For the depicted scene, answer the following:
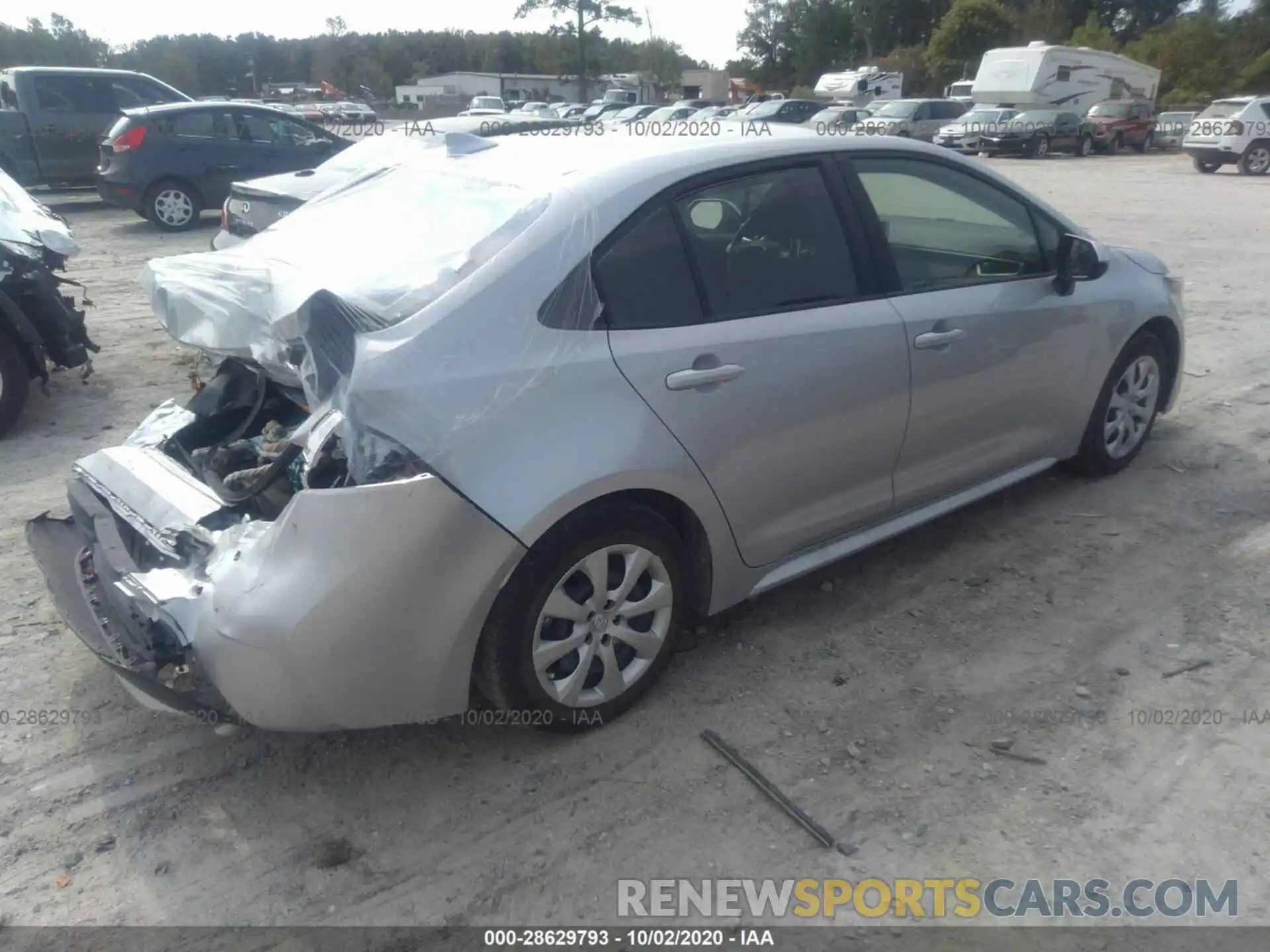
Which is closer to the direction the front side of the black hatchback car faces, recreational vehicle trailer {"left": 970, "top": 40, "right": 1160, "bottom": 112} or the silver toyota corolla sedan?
the recreational vehicle trailer

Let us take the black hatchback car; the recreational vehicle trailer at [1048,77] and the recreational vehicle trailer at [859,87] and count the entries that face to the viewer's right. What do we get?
1

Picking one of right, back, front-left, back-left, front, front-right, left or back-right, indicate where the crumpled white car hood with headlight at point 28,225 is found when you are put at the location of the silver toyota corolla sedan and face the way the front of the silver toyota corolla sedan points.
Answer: left

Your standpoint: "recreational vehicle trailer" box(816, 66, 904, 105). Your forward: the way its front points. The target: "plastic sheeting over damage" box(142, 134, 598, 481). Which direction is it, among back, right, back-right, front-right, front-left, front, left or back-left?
front-left

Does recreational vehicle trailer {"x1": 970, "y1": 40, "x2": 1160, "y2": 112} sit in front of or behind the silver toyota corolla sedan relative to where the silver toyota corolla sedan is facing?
in front

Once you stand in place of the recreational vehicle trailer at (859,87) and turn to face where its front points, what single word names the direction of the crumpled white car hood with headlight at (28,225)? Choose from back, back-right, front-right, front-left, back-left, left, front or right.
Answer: front-left

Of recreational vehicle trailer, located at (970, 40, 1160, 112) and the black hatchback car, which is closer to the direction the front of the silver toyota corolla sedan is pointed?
the recreational vehicle trailer

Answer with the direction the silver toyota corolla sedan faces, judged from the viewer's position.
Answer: facing away from the viewer and to the right of the viewer

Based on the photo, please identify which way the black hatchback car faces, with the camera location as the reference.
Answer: facing to the right of the viewer

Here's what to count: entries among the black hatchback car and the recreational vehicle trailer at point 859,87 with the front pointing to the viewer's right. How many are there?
1

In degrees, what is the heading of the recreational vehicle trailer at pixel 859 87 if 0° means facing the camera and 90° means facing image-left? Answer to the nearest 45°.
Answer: approximately 45°

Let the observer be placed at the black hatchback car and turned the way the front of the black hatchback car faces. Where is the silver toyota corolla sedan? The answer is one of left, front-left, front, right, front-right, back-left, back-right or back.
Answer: right

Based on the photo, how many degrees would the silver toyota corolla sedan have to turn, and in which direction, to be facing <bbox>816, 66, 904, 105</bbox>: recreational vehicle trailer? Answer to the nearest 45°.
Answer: approximately 45° to its left

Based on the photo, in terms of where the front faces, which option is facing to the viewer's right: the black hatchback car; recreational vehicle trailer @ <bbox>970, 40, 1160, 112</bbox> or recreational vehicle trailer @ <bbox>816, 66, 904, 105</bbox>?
the black hatchback car

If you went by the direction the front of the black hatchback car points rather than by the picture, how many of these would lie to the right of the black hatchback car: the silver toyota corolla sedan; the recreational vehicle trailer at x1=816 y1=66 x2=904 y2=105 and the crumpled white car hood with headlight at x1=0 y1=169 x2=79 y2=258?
2

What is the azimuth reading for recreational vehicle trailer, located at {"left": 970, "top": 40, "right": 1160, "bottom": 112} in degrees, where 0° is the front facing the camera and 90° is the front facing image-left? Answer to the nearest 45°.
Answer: approximately 45°

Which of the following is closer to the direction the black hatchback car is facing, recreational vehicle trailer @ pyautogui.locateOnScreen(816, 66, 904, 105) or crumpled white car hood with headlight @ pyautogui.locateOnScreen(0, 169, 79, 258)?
the recreational vehicle trailer
